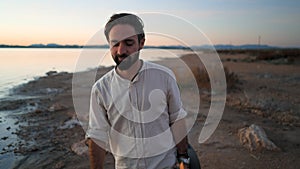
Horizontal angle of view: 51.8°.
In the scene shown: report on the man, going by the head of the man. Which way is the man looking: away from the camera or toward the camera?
toward the camera

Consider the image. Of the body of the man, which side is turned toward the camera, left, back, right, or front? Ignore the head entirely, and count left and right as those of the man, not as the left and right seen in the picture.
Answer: front
